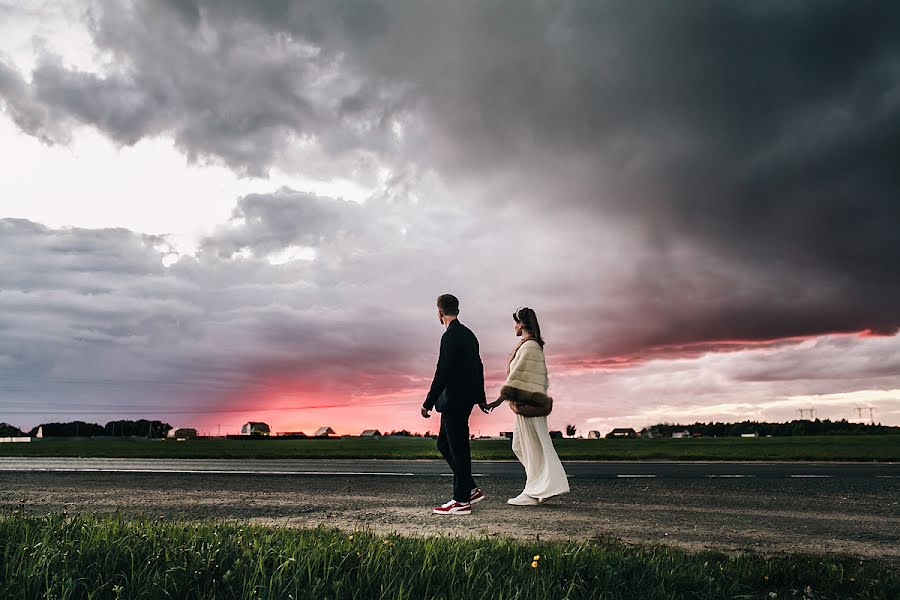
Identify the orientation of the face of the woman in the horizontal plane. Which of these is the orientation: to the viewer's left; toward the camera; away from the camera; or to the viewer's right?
to the viewer's left

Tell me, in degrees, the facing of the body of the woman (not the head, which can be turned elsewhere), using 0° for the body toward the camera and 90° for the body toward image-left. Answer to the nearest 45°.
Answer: approximately 90°

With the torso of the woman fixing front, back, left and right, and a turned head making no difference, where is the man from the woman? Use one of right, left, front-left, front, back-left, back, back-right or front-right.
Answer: front-left
